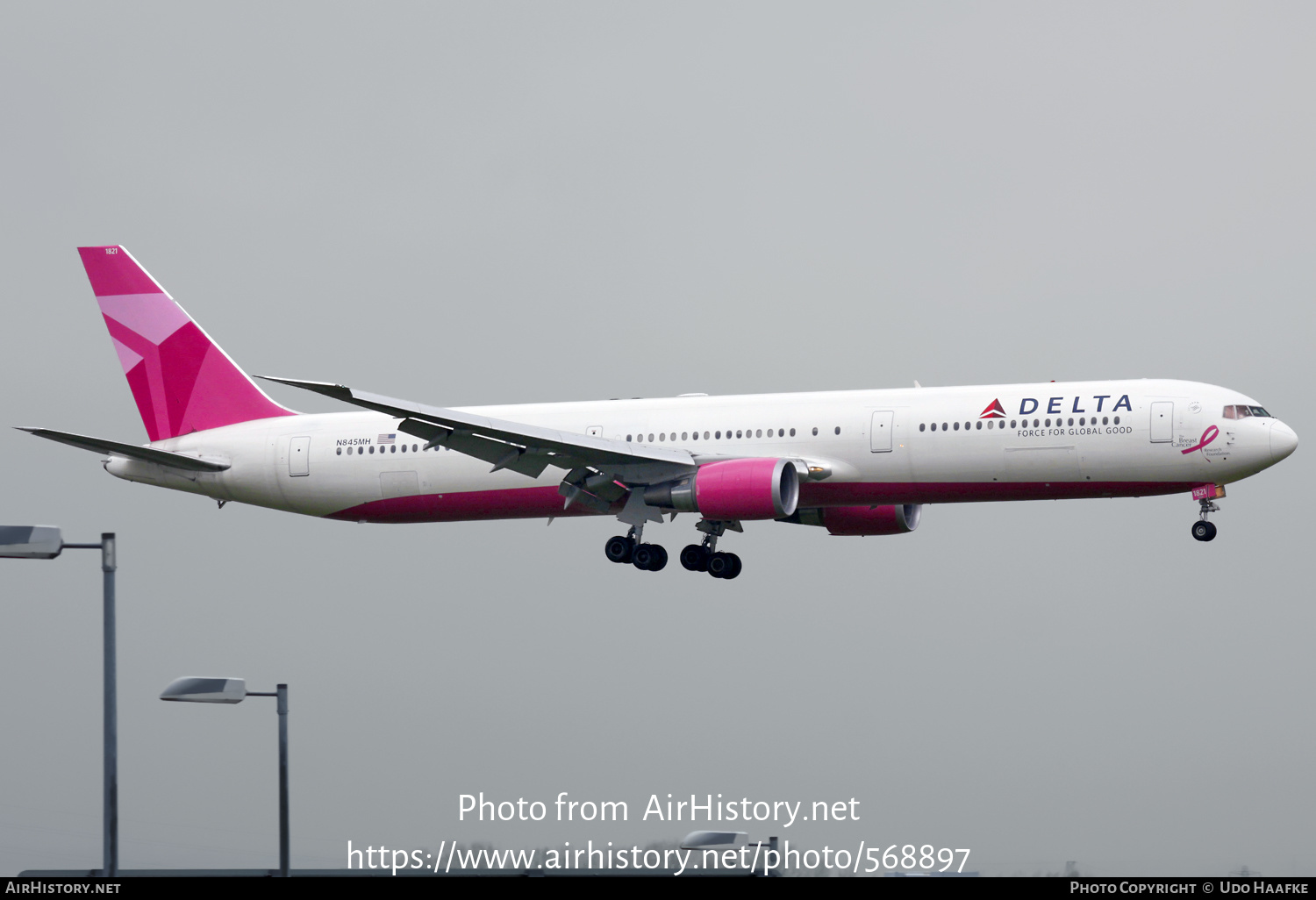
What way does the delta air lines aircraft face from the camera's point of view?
to the viewer's right

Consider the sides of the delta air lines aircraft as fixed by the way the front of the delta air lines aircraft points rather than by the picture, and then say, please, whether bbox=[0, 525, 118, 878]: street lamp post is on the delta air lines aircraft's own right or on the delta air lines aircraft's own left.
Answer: on the delta air lines aircraft's own right

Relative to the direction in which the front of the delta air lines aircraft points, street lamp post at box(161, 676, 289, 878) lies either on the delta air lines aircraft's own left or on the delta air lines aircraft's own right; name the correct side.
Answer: on the delta air lines aircraft's own right
